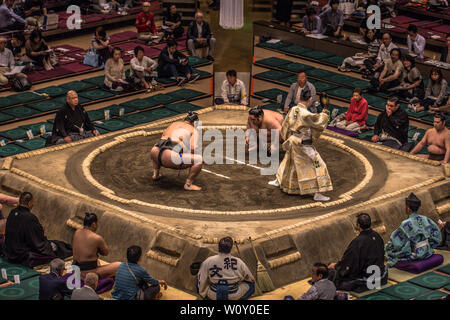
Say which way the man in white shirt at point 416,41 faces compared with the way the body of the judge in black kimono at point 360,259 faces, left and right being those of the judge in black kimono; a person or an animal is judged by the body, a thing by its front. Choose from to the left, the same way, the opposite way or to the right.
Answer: to the left

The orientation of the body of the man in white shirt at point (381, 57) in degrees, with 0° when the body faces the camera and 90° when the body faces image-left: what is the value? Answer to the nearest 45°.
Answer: approximately 45°

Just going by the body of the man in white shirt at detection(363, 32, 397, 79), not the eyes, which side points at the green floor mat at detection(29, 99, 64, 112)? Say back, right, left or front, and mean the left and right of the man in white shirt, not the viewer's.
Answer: front

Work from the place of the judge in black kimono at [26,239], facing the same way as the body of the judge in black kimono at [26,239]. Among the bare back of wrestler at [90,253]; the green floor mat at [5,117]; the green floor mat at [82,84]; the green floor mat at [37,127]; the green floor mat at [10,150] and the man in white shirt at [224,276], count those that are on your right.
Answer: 2

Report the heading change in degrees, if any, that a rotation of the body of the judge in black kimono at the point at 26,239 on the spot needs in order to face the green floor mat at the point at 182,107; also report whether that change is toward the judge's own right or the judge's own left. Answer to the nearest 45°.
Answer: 0° — they already face it

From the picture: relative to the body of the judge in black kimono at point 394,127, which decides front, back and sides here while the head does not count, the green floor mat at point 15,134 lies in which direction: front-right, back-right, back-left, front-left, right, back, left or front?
front-right

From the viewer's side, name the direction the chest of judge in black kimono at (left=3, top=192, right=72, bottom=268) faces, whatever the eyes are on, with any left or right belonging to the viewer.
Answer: facing away from the viewer and to the right of the viewer

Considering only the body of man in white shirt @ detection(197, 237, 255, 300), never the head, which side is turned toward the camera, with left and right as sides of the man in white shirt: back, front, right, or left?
back

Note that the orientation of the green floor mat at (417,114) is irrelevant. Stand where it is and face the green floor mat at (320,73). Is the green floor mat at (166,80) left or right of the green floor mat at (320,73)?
left

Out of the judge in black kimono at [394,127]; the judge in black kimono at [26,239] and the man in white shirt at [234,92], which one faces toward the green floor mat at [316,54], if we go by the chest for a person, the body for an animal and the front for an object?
the judge in black kimono at [26,239]

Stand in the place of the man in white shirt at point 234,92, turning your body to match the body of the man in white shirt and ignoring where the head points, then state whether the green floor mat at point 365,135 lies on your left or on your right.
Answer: on your left

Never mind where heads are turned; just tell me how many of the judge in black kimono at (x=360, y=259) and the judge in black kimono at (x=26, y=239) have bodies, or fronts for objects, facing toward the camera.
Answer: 0

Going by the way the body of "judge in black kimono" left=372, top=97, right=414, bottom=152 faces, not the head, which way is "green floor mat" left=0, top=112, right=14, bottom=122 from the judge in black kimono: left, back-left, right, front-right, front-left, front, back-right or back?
front-right

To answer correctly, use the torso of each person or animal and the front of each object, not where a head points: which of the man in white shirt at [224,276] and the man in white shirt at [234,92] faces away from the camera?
the man in white shirt at [224,276]
